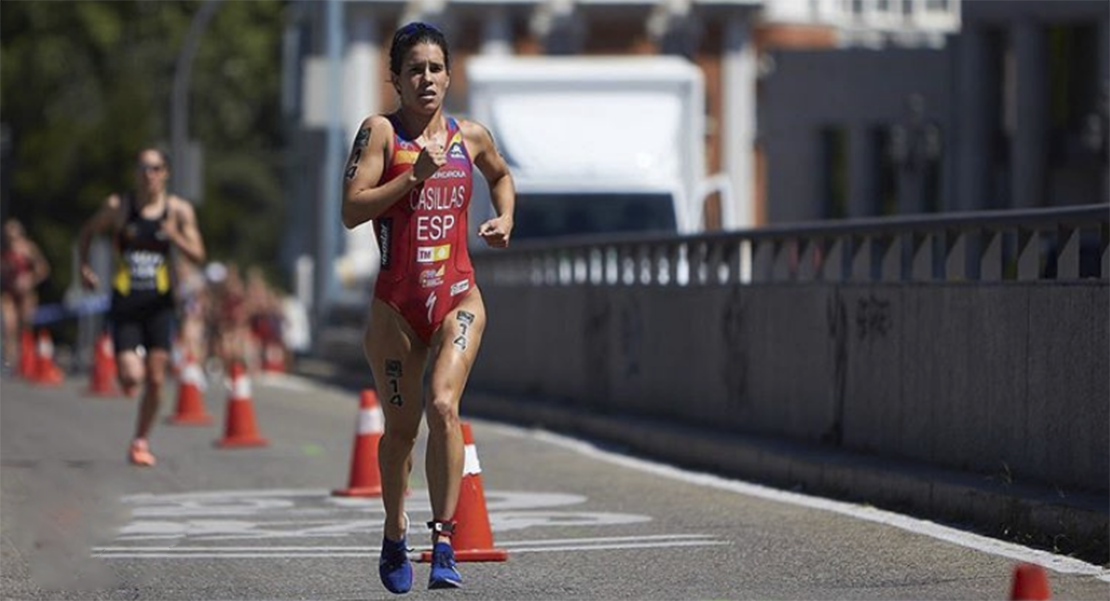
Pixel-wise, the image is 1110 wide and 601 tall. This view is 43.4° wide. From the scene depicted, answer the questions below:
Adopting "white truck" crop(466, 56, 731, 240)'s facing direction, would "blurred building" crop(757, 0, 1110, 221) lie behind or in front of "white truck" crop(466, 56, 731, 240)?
behind

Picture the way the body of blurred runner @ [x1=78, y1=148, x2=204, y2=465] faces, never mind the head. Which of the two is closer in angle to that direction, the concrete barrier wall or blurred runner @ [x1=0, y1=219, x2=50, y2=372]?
the concrete barrier wall

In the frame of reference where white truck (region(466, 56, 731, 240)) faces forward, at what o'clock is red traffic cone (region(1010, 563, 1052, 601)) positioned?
The red traffic cone is roughly at 12 o'clock from the white truck.

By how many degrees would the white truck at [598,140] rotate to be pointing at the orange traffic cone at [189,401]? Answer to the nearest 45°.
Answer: approximately 45° to its right

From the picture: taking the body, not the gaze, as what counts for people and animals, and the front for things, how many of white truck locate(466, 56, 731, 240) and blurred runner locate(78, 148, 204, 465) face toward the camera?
2

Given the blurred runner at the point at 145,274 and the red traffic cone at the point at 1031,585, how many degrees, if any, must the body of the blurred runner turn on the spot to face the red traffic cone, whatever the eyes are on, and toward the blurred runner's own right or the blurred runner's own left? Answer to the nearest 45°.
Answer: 0° — they already face it

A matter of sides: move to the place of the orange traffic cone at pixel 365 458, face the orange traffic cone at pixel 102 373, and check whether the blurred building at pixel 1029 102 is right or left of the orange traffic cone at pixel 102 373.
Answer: right

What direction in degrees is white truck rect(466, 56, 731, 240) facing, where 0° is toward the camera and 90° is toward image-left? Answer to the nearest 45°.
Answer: approximately 0°
